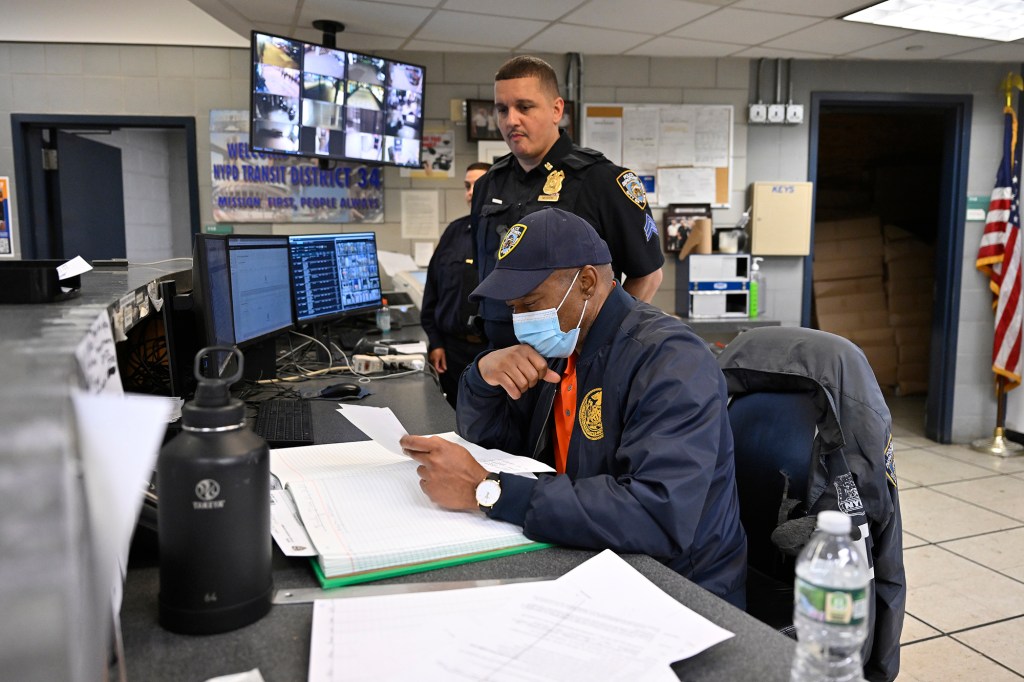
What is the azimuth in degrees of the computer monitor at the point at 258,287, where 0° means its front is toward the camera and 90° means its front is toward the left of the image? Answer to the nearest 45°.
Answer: approximately 315°

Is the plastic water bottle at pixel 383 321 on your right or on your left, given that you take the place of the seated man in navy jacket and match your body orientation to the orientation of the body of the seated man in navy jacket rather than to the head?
on your right

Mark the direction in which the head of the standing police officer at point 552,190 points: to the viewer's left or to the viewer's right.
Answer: to the viewer's left

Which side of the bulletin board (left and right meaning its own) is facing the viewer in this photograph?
front

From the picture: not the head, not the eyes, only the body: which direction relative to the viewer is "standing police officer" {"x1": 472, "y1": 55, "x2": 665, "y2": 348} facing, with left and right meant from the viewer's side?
facing the viewer and to the left of the viewer

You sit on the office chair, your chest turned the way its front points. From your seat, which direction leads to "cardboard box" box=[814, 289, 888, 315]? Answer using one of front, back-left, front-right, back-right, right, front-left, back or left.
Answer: back-right

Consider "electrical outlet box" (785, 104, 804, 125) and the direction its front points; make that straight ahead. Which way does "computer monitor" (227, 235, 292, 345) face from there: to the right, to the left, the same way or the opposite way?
to the left

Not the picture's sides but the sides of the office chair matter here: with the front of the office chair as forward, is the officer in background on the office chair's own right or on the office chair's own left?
on the office chair's own right

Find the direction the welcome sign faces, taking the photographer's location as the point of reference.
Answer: facing the viewer

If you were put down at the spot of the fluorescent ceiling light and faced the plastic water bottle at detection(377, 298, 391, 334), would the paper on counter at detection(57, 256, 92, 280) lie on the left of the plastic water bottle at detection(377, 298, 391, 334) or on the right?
left
